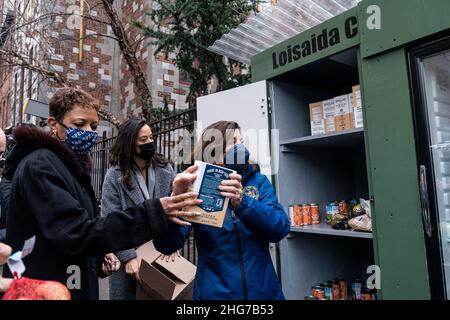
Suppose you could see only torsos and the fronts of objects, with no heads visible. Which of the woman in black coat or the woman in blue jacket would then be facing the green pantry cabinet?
the woman in black coat

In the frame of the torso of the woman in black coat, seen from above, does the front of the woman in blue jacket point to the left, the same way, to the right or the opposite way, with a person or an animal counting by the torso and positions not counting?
to the right

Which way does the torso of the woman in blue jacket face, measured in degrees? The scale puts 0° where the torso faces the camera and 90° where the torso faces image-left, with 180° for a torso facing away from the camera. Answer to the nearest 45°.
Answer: approximately 0°

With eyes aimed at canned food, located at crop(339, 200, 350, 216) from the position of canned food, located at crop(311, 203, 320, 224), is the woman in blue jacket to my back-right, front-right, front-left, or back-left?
back-right

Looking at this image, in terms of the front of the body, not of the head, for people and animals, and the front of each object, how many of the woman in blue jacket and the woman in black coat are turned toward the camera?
1

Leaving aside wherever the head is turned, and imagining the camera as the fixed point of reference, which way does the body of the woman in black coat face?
to the viewer's right

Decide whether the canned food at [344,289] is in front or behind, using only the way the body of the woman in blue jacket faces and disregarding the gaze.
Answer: behind

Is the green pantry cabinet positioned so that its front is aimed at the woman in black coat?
yes
